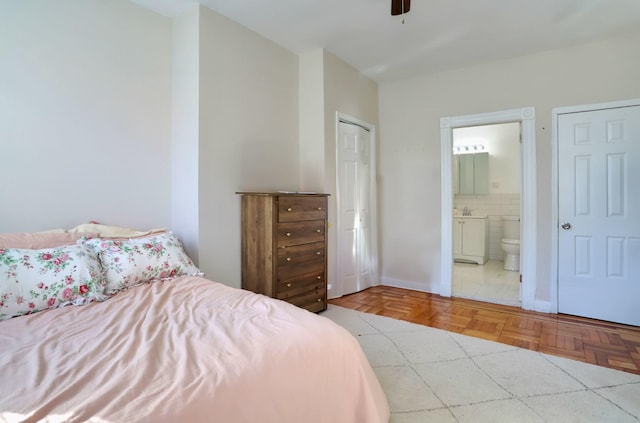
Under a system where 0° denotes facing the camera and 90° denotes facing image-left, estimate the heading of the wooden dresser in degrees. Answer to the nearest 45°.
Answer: approximately 315°

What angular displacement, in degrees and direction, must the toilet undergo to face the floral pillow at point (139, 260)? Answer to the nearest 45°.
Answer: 0° — it already faces it

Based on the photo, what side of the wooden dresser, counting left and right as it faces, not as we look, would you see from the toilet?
left

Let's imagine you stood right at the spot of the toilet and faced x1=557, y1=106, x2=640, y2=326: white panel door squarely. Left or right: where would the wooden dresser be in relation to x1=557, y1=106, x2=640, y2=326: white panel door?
right

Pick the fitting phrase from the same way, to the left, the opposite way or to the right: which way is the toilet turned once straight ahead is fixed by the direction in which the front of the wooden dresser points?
to the right
